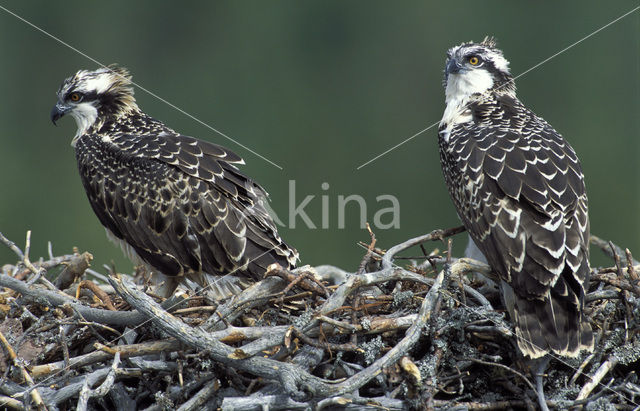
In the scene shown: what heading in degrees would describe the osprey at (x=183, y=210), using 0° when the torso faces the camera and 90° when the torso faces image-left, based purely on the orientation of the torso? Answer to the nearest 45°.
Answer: approximately 90°

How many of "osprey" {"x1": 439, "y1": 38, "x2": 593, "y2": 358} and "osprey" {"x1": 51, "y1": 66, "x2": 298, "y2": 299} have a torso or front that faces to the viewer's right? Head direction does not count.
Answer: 0

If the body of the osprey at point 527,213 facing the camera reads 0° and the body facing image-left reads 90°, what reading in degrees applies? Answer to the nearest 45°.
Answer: approximately 135°

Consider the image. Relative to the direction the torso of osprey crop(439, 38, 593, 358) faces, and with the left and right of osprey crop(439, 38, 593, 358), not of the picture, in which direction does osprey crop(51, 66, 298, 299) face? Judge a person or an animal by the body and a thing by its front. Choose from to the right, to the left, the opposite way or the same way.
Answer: to the left
